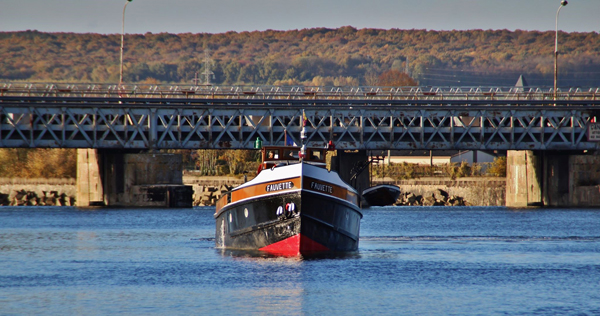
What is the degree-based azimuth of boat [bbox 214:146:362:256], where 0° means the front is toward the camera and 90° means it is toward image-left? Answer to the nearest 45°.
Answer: approximately 0°

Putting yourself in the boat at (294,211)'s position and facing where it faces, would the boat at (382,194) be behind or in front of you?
behind
